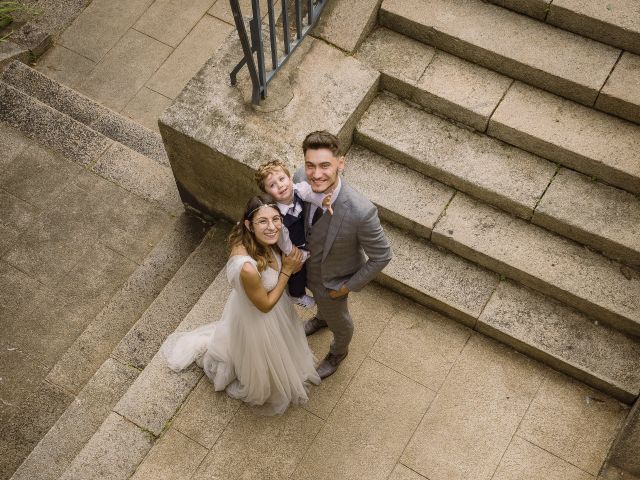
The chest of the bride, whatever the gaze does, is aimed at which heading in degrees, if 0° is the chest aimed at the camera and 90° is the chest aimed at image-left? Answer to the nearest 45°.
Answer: approximately 315°

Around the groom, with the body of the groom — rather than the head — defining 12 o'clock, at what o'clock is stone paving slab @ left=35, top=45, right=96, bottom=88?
The stone paving slab is roughly at 3 o'clock from the groom.

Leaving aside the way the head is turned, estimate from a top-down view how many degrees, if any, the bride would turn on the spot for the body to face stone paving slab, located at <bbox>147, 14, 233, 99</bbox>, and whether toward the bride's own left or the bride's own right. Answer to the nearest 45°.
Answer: approximately 135° to the bride's own left

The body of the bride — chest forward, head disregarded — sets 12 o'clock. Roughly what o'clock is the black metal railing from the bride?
The black metal railing is roughly at 7 o'clock from the bride.

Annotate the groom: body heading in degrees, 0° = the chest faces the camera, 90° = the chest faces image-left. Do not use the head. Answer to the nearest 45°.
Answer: approximately 45°

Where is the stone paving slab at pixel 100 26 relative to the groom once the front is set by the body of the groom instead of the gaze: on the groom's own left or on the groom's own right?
on the groom's own right

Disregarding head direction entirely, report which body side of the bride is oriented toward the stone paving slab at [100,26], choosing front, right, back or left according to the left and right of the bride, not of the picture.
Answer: back
